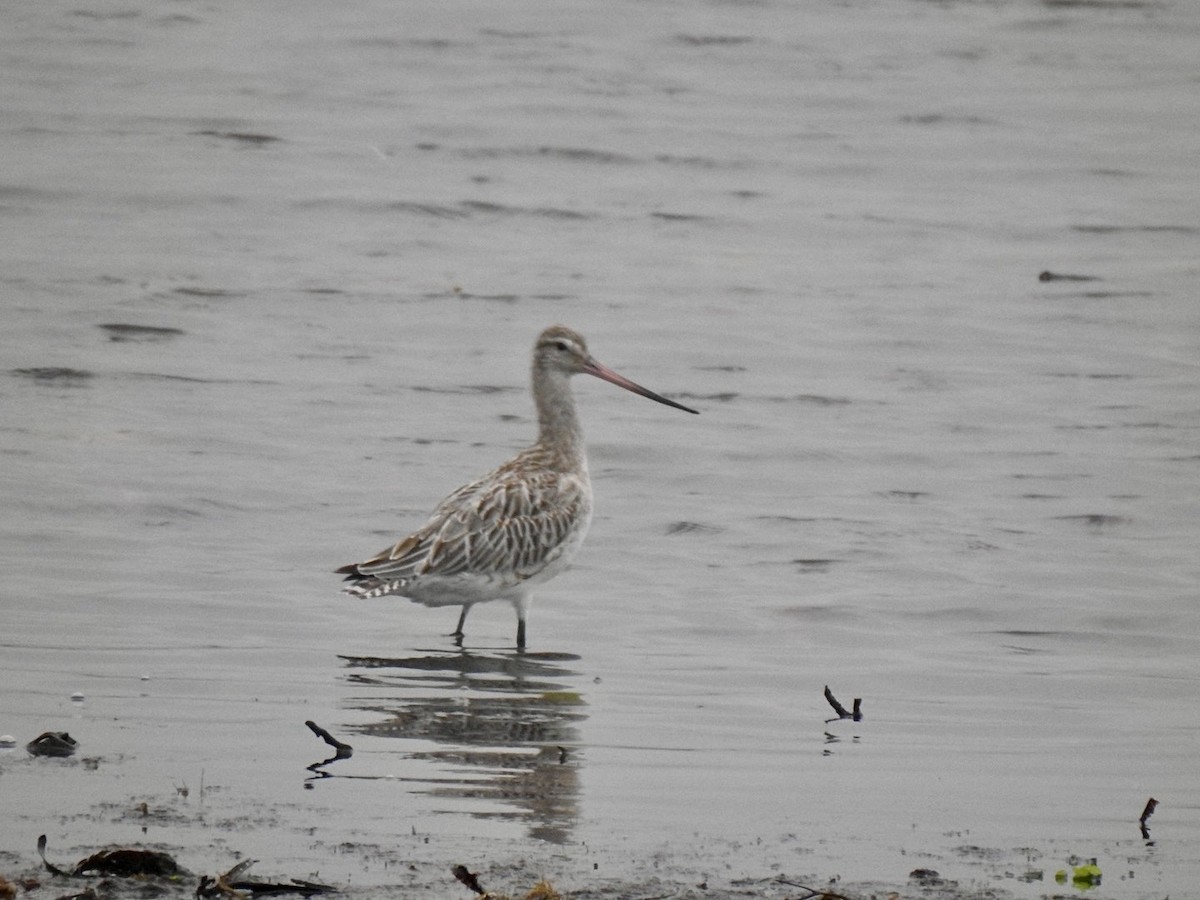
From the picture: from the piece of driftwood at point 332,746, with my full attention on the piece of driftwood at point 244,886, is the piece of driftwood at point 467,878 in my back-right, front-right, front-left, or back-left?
front-left

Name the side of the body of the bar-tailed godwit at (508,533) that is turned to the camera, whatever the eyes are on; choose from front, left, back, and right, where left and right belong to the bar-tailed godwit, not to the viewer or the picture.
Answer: right

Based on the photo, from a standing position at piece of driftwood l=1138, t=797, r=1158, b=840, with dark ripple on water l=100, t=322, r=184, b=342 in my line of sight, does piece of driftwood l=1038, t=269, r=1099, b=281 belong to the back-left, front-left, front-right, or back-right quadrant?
front-right

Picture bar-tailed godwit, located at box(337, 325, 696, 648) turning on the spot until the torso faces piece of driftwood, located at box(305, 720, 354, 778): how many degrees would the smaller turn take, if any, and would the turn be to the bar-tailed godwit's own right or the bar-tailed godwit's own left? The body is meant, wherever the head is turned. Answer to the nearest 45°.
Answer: approximately 90° to the bar-tailed godwit's own right

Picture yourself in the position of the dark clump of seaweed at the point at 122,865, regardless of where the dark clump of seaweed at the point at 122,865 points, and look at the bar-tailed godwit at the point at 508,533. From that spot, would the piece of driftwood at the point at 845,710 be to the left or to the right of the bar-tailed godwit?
right

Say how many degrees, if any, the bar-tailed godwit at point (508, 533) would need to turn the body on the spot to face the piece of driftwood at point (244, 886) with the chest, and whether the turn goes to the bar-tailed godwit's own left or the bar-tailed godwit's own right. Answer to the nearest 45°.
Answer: approximately 90° to the bar-tailed godwit's own right

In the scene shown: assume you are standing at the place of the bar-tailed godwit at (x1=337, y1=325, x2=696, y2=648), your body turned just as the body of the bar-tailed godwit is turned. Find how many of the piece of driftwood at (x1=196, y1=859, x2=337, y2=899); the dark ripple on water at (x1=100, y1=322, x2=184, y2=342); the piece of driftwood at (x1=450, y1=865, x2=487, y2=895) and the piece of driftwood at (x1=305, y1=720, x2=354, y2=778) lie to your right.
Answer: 3

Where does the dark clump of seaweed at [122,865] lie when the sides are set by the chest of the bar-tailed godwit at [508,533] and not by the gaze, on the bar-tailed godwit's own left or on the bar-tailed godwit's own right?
on the bar-tailed godwit's own right

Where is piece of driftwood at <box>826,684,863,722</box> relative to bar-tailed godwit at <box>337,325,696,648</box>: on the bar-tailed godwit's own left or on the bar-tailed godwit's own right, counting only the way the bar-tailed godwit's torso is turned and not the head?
on the bar-tailed godwit's own right

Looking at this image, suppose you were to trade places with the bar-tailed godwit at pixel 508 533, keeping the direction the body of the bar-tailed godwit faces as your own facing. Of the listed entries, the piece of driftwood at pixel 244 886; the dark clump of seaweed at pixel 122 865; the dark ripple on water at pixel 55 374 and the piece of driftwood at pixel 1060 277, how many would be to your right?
2

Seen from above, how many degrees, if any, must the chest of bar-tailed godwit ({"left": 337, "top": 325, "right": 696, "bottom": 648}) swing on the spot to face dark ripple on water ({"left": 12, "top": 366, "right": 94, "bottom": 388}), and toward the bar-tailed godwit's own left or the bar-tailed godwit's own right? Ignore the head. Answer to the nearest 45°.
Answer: approximately 135° to the bar-tailed godwit's own left

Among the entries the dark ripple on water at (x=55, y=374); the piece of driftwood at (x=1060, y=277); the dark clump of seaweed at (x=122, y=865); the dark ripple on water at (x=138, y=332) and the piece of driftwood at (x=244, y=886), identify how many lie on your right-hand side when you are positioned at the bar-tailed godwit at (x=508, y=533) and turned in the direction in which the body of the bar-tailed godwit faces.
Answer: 2

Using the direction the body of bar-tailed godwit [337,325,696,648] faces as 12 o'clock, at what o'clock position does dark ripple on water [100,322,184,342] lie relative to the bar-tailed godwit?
The dark ripple on water is roughly at 8 o'clock from the bar-tailed godwit.

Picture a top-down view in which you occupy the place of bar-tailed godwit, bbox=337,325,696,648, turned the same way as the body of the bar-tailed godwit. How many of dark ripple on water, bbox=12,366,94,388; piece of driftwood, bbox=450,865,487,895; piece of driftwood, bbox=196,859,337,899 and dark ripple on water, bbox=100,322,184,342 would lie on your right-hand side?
2

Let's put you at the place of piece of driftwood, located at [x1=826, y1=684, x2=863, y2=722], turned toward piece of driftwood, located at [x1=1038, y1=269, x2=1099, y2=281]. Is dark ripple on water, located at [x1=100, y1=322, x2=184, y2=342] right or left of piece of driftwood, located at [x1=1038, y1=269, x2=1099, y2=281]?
left

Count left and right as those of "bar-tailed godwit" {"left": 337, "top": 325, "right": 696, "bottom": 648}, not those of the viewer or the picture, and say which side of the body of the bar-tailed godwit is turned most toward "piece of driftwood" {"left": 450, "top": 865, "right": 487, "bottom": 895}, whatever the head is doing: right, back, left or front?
right

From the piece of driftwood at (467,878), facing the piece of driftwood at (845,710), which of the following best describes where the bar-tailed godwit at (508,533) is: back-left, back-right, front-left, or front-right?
front-left

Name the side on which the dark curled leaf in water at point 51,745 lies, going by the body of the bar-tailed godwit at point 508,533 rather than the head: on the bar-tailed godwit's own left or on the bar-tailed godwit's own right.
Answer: on the bar-tailed godwit's own right
